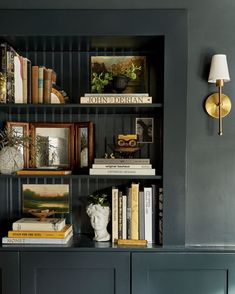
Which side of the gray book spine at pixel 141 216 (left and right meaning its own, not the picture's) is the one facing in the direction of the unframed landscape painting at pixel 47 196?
right

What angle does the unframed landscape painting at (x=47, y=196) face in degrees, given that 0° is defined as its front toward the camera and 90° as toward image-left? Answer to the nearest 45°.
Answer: approximately 0°
